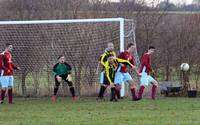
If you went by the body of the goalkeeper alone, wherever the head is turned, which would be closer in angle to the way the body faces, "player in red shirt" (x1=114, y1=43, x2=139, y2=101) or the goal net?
the player in red shirt

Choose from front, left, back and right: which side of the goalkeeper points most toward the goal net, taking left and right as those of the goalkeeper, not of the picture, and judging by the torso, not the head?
back

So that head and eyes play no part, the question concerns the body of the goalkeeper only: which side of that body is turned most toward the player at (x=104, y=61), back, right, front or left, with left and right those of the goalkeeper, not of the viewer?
left

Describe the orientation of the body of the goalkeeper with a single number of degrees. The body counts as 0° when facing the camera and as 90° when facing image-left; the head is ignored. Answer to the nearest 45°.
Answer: approximately 0°

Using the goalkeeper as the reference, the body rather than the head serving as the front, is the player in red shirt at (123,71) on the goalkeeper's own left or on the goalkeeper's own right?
on the goalkeeper's own left

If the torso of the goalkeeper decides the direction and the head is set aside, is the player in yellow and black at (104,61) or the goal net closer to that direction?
the player in yellow and black
